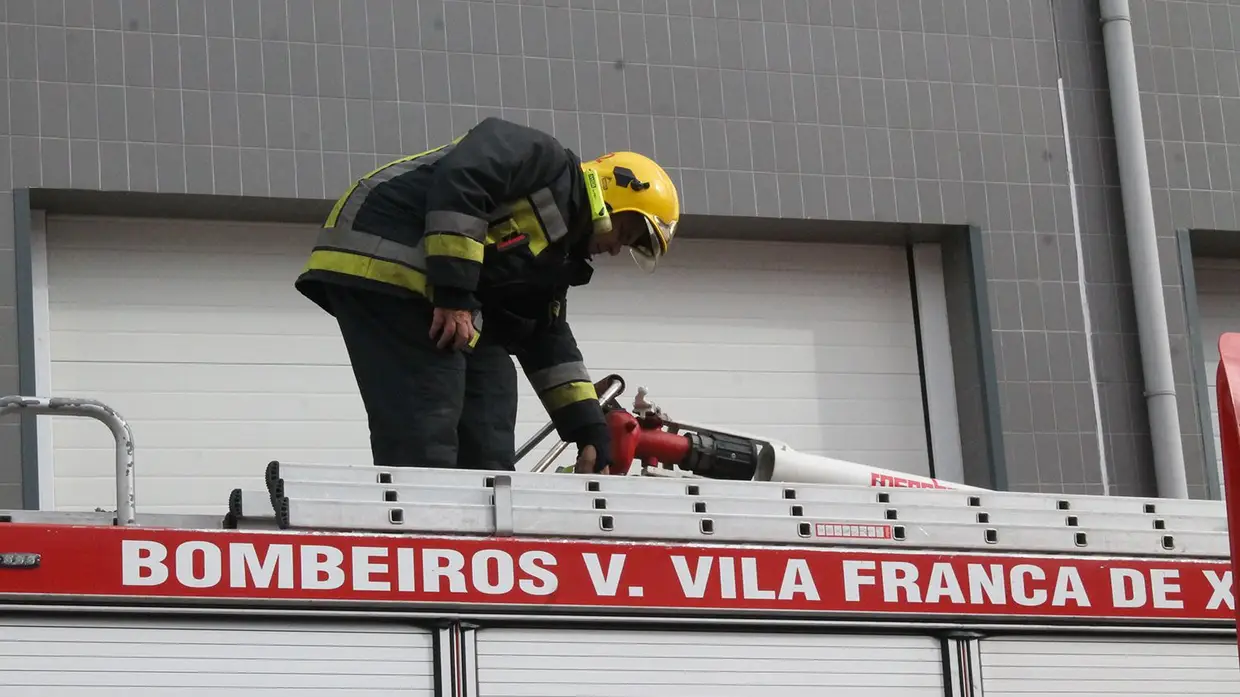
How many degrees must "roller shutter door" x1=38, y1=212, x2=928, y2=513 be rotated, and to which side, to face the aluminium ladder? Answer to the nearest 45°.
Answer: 0° — it already faces it

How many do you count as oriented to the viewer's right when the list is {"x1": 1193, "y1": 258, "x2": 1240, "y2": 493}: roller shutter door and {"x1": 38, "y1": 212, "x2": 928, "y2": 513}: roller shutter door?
0

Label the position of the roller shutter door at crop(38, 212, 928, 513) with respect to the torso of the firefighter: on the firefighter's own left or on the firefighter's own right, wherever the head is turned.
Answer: on the firefighter's own left

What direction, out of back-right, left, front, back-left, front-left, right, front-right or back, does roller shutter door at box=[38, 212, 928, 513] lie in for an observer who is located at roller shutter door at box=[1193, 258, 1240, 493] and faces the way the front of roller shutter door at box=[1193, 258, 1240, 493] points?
front-right

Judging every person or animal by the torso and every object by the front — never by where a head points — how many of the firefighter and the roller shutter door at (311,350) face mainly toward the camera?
1

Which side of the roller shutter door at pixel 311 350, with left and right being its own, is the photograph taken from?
front

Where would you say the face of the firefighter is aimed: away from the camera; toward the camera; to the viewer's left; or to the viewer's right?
to the viewer's right

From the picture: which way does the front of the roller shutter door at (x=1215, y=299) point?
toward the camera

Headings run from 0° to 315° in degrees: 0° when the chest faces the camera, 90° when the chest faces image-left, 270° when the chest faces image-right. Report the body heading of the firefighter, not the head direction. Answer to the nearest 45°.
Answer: approximately 270°

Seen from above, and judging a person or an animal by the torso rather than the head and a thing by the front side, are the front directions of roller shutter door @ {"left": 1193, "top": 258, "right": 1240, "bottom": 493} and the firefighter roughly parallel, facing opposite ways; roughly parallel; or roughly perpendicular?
roughly perpendicular

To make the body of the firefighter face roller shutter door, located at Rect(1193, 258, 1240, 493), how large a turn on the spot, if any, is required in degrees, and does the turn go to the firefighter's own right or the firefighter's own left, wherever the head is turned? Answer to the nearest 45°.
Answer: approximately 45° to the firefighter's own left
